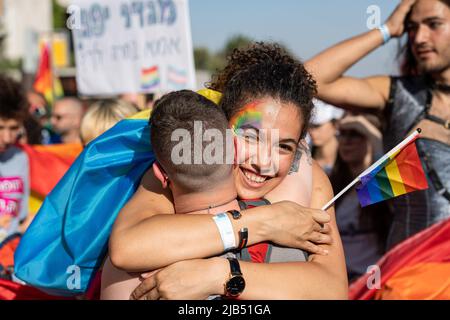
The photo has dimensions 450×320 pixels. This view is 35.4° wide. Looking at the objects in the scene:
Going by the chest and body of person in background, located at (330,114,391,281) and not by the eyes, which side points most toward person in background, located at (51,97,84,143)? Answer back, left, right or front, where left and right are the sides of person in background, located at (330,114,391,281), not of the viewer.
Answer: right

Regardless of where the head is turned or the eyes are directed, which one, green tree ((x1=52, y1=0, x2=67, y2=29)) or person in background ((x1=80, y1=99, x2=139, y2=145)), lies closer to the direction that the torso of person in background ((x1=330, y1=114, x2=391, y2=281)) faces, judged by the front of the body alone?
the person in background

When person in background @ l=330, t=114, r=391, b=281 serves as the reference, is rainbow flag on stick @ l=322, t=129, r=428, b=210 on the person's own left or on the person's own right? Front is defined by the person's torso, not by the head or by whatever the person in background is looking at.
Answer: on the person's own left

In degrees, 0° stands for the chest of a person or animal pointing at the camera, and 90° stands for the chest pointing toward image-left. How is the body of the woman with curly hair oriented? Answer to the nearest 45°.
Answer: approximately 0°

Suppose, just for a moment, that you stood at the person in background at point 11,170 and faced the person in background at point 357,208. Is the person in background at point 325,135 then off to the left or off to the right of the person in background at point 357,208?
left

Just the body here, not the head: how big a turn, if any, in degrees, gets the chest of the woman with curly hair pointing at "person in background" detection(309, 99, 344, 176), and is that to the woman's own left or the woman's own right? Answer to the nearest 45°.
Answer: approximately 180°
